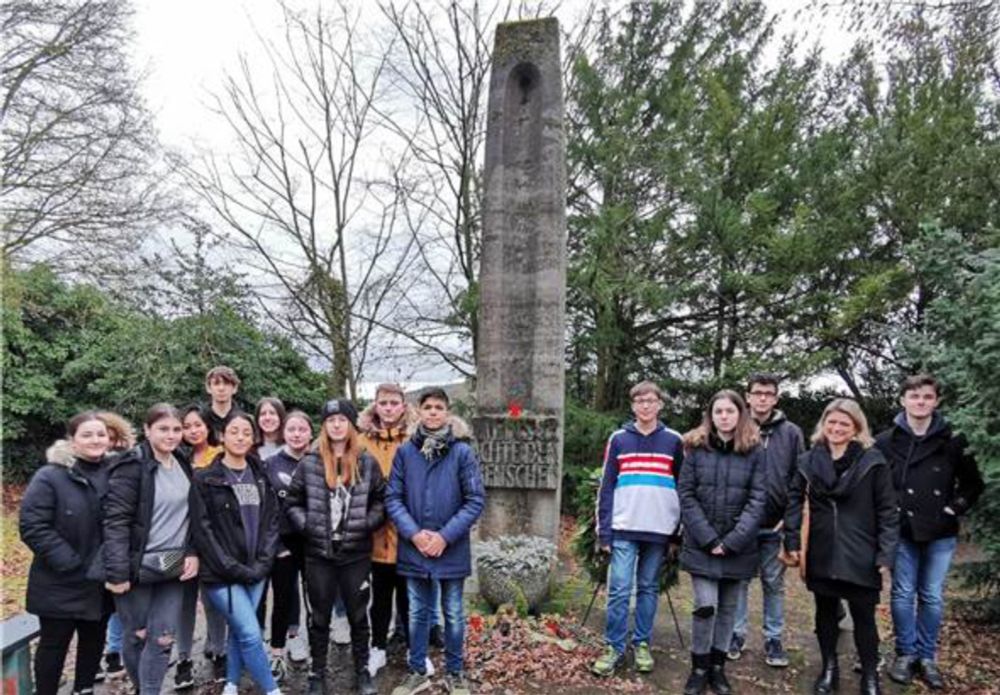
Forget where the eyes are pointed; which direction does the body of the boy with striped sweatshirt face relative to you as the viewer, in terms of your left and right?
facing the viewer

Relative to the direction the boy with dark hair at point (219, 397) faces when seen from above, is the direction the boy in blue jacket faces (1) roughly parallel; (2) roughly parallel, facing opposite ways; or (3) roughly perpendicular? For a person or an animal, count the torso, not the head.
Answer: roughly parallel

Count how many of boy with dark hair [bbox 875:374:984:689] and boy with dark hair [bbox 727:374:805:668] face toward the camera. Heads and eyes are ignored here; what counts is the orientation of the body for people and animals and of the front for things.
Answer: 2

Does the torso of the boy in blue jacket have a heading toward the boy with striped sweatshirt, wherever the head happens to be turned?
no

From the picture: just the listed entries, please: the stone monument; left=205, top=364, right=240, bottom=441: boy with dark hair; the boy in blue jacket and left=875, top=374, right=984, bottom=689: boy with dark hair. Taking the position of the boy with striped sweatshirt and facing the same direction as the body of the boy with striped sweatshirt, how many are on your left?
1

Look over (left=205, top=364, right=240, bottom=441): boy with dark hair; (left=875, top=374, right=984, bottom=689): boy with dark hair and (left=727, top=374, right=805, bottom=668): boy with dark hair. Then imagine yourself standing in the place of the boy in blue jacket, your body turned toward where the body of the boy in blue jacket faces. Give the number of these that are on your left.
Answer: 2

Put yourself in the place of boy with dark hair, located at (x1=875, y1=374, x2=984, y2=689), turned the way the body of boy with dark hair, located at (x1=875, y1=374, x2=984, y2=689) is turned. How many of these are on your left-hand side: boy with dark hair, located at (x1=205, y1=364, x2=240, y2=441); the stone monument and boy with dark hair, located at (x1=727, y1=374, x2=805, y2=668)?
0

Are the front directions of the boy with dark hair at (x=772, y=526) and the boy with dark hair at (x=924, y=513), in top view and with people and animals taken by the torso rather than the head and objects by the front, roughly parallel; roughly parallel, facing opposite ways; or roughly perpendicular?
roughly parallel

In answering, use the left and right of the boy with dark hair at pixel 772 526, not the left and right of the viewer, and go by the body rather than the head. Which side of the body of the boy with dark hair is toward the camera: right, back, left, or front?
front

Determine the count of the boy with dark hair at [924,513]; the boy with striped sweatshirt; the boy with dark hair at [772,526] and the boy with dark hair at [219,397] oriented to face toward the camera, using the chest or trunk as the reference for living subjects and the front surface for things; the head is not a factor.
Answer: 4

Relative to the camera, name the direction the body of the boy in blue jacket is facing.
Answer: toward the camera

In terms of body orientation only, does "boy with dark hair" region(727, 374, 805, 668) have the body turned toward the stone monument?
no

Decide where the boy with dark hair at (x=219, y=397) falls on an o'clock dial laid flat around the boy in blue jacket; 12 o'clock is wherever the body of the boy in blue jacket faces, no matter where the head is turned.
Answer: The boy with dark hair is roughly at 4 o'clock from the boy in blue jacket.

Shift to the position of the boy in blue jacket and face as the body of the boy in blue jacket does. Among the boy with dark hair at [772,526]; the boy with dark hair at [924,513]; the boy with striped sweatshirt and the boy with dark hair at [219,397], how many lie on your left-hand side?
3

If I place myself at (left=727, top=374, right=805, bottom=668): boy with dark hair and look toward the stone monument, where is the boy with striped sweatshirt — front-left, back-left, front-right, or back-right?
front-left

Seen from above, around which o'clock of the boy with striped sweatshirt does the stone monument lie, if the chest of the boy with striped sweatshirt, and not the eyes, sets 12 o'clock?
The stone monument is roughly at 5 o'clock from the boy with striped sweatshirt.

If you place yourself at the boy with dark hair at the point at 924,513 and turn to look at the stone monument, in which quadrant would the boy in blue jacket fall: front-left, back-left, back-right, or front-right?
front-left

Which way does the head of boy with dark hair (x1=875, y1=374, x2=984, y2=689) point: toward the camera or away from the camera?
toward the camera

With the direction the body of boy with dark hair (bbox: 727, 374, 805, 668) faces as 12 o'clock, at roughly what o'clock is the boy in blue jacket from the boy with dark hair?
The boy in blue jacket is roughly at 2 o'clock from the boy with dark hair.

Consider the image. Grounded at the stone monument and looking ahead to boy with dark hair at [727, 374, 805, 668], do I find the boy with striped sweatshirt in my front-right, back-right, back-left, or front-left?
front-right

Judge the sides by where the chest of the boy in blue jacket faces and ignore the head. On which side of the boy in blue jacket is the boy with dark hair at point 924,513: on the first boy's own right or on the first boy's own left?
on the first boy's own left
